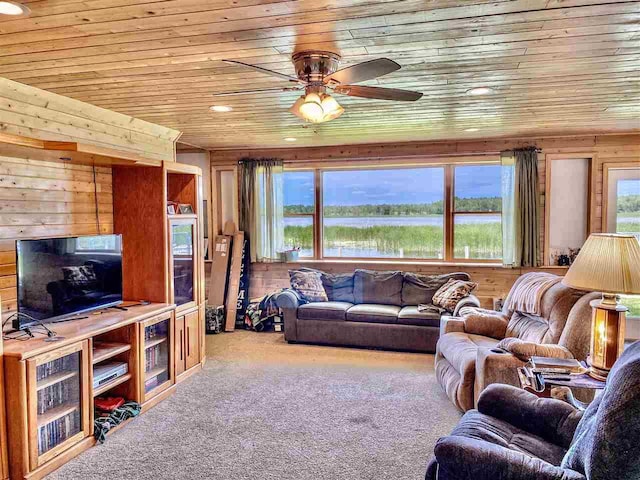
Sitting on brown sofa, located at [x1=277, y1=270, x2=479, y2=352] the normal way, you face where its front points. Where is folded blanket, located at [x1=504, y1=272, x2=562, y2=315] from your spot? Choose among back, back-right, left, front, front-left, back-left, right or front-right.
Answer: front-left

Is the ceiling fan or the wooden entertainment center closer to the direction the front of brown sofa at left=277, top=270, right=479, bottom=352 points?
the ceiling fan

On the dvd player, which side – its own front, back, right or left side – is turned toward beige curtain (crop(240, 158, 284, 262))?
left

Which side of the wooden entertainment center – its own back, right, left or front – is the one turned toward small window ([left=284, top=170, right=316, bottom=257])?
left

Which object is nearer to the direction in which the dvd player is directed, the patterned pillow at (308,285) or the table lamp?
the table lamp

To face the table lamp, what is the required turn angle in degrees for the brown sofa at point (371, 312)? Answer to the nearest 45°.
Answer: approximately 45° to its left

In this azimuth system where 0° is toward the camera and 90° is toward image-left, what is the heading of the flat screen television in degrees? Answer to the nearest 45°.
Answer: approximately 315°

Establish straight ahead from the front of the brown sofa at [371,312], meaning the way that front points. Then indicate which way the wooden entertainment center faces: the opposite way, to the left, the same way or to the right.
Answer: to the left

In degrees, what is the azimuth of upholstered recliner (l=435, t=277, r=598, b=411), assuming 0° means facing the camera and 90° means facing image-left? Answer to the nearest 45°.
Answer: approximately 45°

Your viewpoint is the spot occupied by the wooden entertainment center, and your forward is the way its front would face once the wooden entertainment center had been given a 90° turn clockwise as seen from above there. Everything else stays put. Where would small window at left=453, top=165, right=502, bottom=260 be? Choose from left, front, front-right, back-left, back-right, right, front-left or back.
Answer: back-left

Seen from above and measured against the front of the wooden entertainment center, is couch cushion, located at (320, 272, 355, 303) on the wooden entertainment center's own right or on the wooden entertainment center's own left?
on the wooden entertainment center's own left

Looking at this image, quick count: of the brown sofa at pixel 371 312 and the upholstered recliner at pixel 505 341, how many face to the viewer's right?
0

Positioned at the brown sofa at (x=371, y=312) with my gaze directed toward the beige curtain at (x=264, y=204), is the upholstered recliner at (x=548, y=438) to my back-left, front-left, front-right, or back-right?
back-left

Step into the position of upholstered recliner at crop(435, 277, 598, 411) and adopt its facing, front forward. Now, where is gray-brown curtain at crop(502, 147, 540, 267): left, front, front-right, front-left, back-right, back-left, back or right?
back-right
